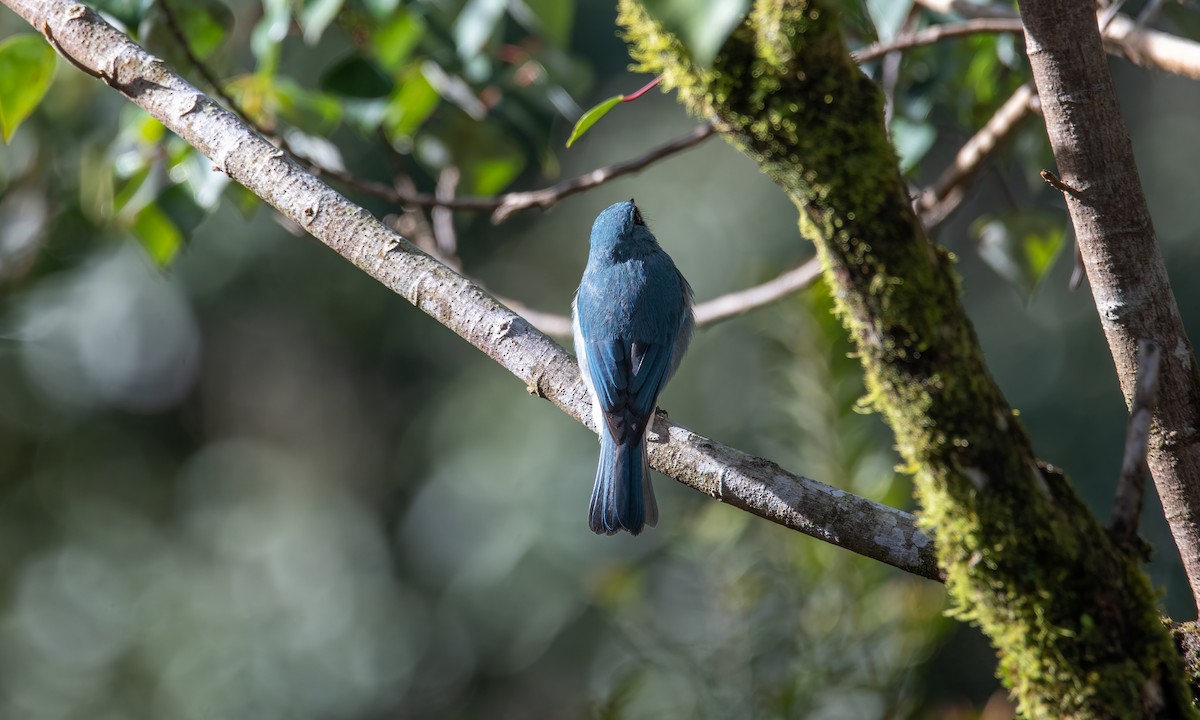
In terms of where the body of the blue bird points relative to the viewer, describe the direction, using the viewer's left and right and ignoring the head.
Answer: facing away from the viewer

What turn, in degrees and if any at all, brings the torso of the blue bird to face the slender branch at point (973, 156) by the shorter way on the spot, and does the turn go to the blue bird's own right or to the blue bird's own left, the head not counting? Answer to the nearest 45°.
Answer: approximately 90° to the blue bird's own right

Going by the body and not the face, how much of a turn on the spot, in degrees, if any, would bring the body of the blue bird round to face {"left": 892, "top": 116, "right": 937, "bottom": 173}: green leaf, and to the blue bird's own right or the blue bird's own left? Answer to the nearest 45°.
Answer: approximately 45° to the blue bird's own right
